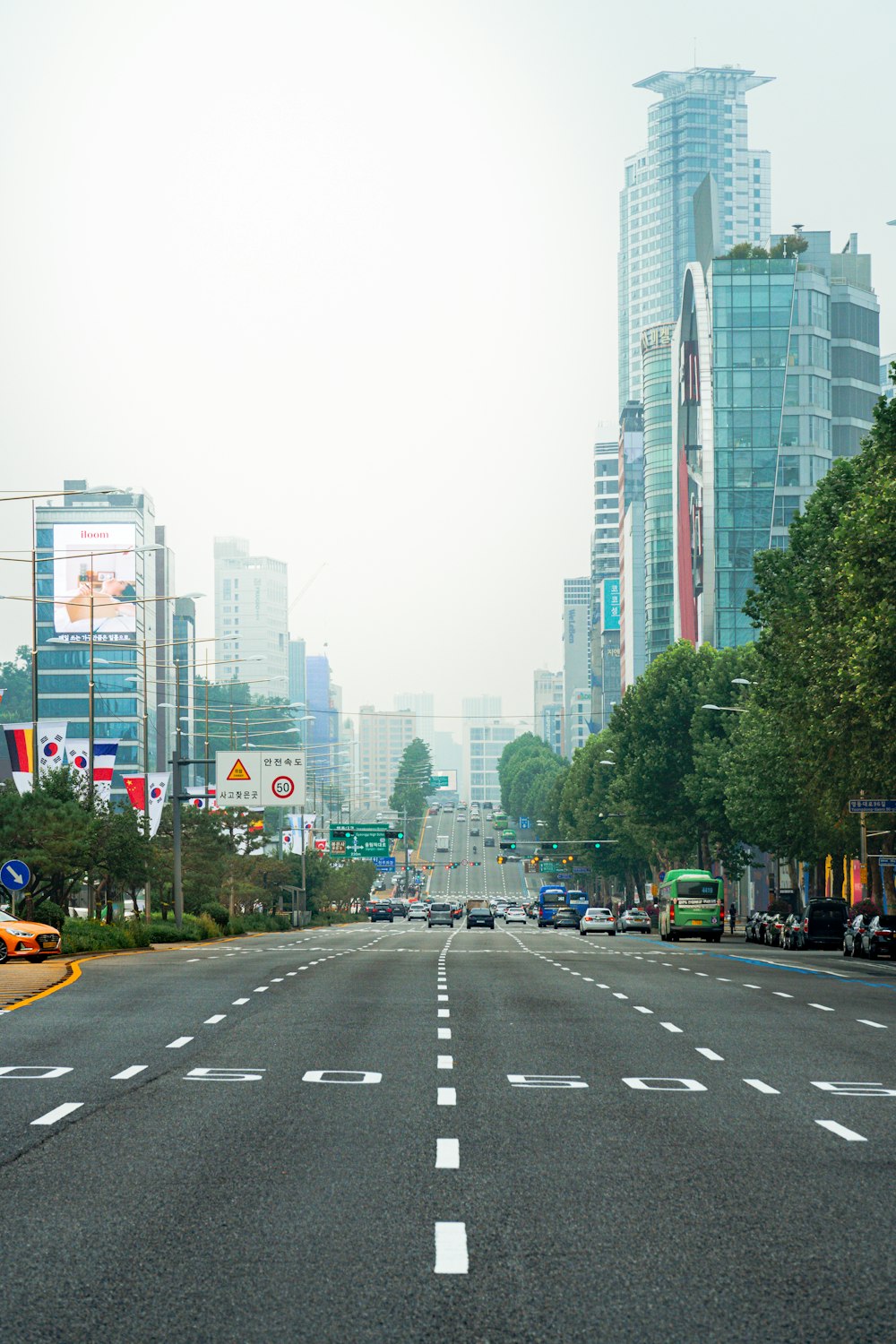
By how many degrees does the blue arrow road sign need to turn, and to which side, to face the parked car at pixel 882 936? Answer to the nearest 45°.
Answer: approximately 90° to its left

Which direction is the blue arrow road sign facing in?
toward the camera

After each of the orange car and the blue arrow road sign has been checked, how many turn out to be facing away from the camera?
0
